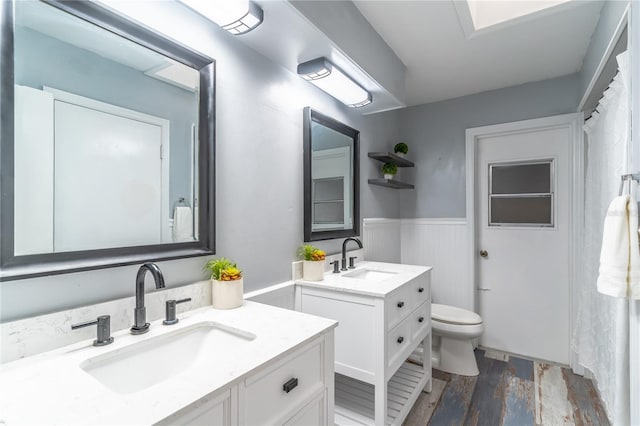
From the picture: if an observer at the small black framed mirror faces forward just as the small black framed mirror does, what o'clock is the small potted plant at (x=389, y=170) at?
The small potted plant is roughly at 9 o'clock from the small black framed mirror.

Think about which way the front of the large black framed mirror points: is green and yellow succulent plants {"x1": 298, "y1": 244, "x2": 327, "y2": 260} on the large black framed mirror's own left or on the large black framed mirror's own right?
on the large black framed mirror's own left

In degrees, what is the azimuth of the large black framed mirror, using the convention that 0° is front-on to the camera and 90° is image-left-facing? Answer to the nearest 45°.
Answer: approximately 315°

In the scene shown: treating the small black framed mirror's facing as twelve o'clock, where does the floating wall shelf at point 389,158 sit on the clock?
The floating wall shelf is roughly at 9 o'clock from the small black framed mirror.

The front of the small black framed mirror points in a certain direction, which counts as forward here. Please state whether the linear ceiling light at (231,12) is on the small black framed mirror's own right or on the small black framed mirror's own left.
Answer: on the small black framed mirror's own right

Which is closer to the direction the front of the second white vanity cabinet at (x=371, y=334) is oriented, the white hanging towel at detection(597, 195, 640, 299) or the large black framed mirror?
the white hanging towel

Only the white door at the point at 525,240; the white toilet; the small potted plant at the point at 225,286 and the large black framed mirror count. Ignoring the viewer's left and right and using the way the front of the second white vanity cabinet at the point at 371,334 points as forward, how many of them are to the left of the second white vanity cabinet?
2

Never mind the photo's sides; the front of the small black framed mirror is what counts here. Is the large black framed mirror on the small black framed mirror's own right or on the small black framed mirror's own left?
on the small black framed mirror's own right

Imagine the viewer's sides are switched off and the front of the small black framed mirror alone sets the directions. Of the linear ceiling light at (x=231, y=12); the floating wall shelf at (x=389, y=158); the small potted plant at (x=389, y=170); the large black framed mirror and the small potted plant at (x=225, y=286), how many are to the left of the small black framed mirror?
2
